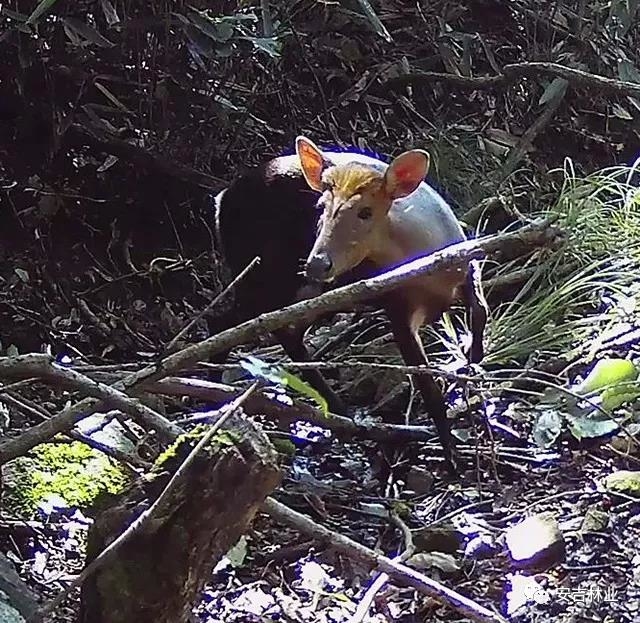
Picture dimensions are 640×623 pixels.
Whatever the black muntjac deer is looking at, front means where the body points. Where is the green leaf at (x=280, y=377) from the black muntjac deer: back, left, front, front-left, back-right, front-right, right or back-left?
front-right

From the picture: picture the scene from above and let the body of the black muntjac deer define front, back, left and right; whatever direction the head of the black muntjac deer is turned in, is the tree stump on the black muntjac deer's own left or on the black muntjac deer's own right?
on the black muntjac deer's own right

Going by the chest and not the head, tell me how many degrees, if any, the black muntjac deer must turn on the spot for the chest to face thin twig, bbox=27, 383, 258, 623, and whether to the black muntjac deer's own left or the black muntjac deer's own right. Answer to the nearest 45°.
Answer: approximately 45° to the black muntjac deer's own right

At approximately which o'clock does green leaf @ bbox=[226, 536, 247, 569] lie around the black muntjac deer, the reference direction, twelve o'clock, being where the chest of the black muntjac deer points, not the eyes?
The green leaf is roughly at 2 o'clock from the black muntjac deer.

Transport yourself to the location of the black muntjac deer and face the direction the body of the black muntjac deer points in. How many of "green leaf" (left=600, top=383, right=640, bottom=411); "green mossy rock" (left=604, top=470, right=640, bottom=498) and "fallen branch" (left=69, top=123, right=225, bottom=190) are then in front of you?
2

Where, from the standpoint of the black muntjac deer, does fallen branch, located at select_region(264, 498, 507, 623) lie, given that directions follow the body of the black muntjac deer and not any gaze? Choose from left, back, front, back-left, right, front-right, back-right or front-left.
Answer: front-right

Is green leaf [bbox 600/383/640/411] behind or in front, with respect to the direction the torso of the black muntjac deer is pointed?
in front
